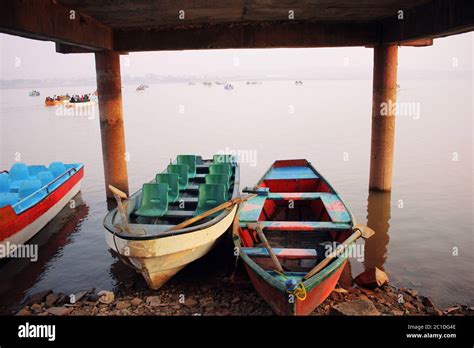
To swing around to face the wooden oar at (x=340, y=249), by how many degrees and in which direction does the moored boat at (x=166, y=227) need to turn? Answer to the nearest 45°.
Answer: approximately 90° to its left

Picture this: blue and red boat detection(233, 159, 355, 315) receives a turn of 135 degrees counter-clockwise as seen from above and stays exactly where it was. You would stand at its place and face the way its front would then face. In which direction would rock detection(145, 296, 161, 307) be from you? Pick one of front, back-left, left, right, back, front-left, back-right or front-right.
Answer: back

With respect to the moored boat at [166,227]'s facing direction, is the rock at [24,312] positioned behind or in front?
in front

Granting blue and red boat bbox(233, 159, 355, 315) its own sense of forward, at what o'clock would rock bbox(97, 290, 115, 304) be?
The rock is roughly at 2 o'clock from the blue and red boat.

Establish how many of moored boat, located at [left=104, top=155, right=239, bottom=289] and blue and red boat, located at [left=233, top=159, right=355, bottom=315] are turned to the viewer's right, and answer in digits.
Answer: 0

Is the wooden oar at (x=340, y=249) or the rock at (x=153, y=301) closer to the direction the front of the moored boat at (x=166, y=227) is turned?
the rock

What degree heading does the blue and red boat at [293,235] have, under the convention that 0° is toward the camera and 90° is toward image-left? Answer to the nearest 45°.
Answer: approximately 0°

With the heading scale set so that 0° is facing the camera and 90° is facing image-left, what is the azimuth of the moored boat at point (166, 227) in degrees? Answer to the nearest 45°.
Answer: approximately 45°

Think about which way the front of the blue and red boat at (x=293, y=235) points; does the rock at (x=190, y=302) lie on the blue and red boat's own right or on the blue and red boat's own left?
on the blue and red boat's own right
